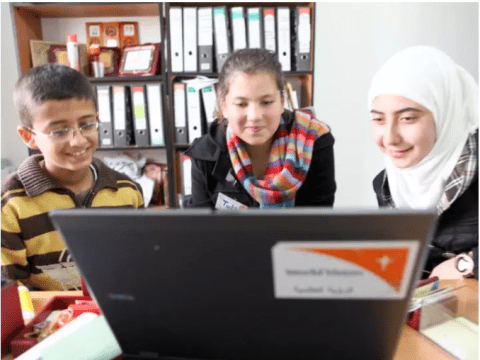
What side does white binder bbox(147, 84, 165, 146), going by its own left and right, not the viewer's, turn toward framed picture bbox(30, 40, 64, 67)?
right

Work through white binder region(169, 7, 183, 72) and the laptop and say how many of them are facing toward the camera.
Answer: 1

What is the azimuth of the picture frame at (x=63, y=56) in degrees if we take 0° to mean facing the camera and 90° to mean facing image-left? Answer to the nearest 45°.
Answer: approximately 0°

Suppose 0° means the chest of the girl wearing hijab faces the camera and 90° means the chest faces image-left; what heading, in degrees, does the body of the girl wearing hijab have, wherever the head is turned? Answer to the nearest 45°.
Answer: approximately 45°

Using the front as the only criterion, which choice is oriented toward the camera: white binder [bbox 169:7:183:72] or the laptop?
the white binder

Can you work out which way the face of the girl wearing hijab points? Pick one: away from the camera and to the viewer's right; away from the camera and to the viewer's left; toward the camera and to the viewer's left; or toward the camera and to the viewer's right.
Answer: toward the camera and to the viewer's left

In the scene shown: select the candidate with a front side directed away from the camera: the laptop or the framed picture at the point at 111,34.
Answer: the laptop

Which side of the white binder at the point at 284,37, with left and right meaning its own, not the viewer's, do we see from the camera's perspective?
front

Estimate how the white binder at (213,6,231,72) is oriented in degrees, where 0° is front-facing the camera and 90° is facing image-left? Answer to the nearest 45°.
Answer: approximately 0°

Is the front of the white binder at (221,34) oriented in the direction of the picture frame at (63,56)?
no

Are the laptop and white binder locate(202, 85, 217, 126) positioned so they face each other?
yes

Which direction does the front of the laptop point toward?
away from the camera

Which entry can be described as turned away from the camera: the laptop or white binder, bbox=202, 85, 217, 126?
the laptop

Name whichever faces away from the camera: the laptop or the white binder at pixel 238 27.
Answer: the laptop

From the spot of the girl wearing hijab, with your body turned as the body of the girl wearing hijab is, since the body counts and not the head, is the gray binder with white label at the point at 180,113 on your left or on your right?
on your right

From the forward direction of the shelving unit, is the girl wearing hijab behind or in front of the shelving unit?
in front

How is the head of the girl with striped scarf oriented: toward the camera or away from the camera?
toward the camera

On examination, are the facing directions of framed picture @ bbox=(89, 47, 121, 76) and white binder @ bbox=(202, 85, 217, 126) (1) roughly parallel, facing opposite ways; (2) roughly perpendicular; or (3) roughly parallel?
roughly parallel
